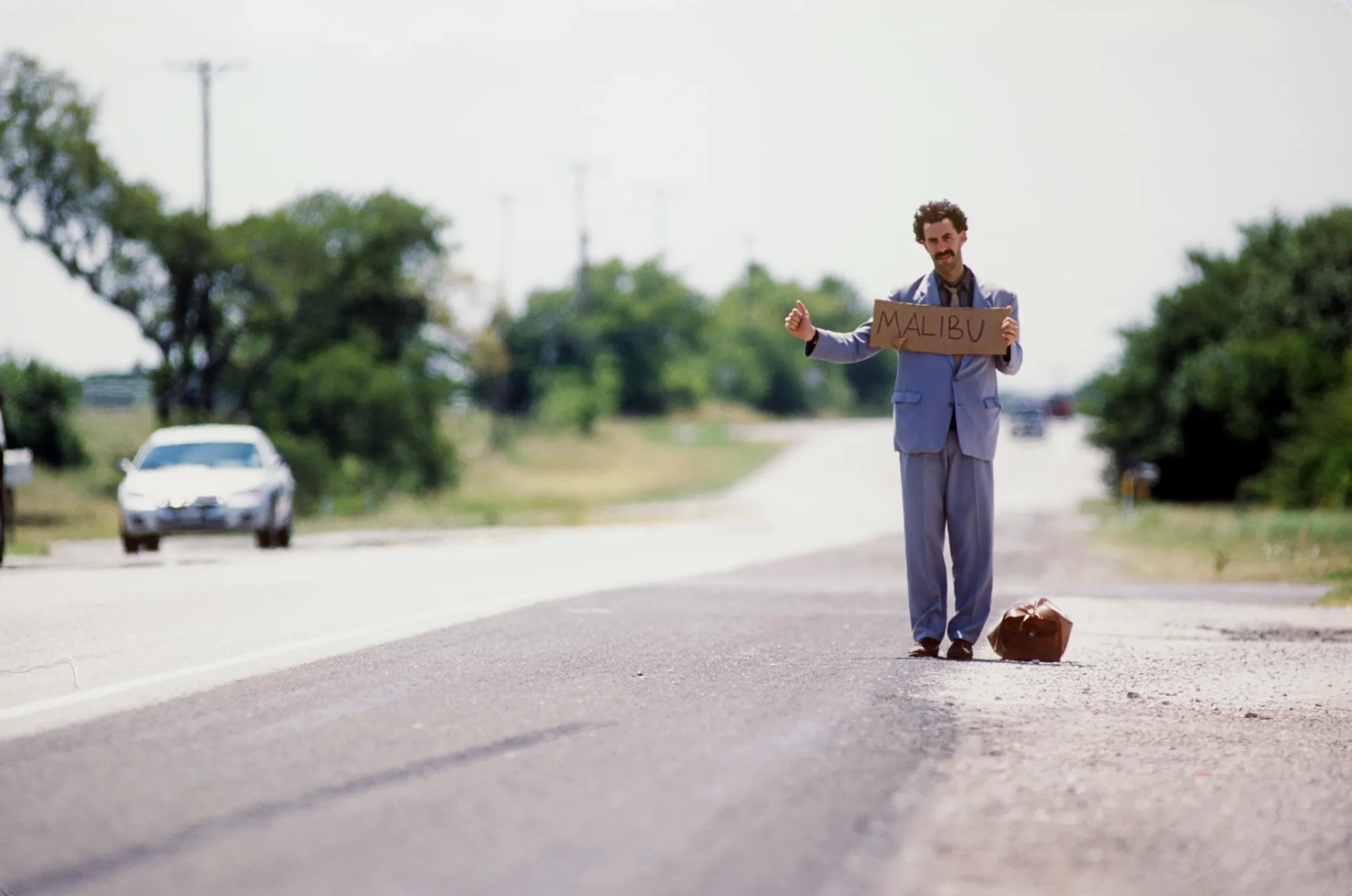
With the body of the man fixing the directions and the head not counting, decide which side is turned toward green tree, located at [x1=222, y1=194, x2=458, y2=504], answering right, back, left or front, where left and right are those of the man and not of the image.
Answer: back

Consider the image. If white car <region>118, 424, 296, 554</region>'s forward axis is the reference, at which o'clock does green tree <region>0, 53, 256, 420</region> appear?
The green tree is roughly at 6 o'clock from the white car.

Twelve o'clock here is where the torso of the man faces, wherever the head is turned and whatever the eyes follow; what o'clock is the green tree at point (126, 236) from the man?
The green tree is roughly at 5 o'clock from the man.

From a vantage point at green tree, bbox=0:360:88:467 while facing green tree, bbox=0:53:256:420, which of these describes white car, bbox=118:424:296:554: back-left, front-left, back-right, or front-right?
front-right

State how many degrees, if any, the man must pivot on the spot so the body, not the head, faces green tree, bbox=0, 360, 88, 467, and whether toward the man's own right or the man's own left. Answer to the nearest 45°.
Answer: approximately 135° to the man's own right

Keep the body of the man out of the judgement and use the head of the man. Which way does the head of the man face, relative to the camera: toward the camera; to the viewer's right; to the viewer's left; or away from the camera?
toward the camera

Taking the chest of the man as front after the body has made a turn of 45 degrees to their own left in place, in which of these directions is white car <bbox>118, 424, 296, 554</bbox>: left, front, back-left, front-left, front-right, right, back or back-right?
back

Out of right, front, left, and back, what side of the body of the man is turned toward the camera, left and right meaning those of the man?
front

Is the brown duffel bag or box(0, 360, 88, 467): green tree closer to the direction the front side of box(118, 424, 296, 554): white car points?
the brown duffel bag

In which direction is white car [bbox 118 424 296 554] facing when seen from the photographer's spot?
facing the viewer

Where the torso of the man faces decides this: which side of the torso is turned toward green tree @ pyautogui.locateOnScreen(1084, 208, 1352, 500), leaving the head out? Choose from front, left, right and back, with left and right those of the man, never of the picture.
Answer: back
